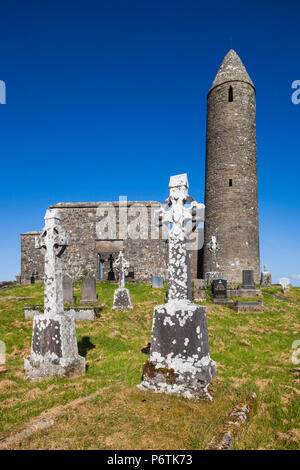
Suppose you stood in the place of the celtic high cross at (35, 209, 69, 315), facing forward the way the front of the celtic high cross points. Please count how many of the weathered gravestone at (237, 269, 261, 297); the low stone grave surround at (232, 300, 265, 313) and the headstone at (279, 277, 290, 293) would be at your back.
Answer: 3

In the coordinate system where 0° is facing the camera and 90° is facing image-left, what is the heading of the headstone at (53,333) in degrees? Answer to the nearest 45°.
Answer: approximately 45°

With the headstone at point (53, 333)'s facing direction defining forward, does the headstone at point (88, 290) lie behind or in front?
behind

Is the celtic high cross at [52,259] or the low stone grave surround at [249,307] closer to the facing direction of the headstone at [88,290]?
the celtic high cross

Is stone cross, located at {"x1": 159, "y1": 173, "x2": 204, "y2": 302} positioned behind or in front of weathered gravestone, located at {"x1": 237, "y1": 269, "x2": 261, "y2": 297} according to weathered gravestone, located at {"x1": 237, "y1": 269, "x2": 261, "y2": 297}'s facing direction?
in front

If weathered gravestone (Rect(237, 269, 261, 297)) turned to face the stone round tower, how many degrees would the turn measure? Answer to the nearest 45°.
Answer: approximately 180°

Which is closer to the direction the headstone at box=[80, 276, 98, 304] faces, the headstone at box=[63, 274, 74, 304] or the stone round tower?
the headstone

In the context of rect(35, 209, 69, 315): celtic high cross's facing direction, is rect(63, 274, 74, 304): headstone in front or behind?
behind

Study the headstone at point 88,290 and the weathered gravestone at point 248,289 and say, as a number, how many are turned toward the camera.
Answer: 2

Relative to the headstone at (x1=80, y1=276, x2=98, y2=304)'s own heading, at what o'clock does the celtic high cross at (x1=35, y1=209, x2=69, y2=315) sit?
The celtic high cross is roughly at 12 o'clock from the headstone.

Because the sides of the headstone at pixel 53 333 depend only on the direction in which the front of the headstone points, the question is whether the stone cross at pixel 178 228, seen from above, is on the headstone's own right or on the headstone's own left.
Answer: on the headstone's own left

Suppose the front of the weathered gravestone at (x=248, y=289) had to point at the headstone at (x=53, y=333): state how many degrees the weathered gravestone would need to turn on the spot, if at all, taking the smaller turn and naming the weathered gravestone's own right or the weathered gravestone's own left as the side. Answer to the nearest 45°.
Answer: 0° — it already faces it

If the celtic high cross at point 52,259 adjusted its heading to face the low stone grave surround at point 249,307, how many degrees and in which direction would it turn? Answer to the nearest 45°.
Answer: approximately 180°
